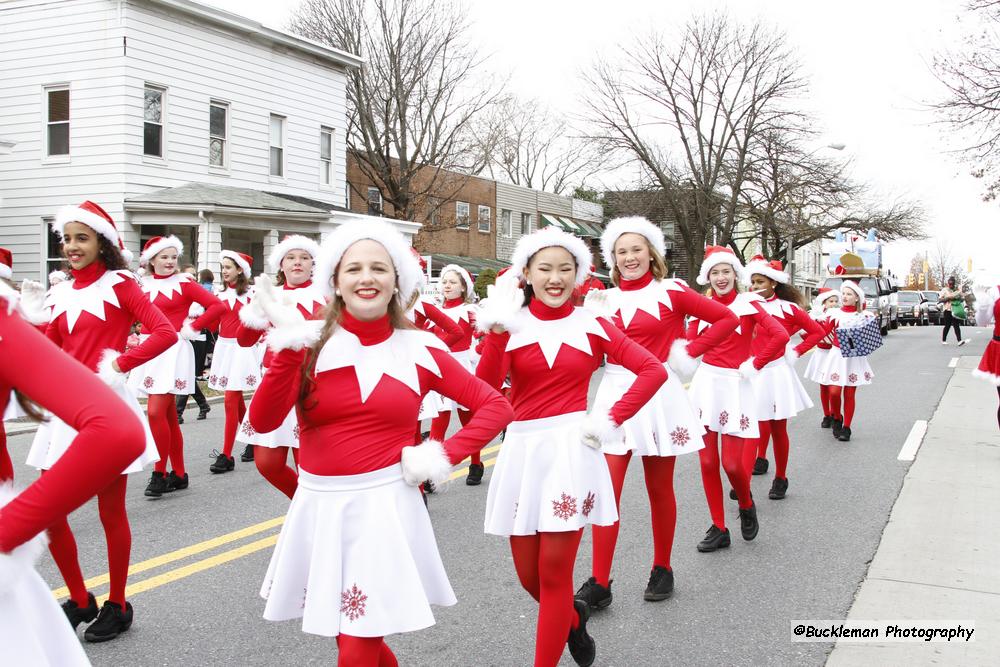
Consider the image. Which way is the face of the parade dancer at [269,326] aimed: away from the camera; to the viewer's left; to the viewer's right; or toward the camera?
toward the camera

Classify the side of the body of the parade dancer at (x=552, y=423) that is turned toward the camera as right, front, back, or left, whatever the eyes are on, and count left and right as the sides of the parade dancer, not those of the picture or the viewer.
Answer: front

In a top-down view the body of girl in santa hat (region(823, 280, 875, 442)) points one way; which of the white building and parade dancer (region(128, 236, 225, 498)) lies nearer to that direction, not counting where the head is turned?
the parade dancer

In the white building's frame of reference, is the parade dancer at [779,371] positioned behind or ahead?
ahead

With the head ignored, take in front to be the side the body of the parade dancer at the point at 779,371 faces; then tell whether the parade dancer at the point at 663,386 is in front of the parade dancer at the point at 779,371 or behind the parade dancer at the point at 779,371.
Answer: in front

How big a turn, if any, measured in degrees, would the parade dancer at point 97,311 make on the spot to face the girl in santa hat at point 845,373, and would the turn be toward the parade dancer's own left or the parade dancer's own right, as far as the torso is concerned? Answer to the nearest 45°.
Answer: approximately 135° to the parade dancer's own left

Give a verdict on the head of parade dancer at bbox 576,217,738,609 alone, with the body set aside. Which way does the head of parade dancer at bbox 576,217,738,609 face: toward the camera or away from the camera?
toward the camera

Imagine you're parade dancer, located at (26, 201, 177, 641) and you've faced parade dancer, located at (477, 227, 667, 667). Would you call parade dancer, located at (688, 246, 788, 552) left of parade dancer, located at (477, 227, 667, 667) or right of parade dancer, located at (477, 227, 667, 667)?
left

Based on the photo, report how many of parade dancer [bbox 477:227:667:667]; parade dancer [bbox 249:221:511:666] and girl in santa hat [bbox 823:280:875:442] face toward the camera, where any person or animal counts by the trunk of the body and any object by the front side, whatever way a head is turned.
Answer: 3

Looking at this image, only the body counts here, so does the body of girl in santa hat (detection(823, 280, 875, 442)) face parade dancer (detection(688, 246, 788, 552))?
yes

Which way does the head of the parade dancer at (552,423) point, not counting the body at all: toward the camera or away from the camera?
toward the camera

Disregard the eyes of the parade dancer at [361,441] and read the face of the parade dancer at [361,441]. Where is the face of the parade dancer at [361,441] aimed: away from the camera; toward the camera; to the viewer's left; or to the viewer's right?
toward the camera

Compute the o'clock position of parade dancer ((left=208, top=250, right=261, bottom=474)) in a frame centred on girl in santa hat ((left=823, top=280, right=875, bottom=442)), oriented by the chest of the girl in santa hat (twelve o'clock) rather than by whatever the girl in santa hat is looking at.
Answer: The parade dancer is roughly at 2 o'clock from the girl in santa hat.

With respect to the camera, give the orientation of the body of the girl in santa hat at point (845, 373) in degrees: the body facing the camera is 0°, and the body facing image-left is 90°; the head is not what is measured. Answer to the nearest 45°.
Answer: approximately 0°

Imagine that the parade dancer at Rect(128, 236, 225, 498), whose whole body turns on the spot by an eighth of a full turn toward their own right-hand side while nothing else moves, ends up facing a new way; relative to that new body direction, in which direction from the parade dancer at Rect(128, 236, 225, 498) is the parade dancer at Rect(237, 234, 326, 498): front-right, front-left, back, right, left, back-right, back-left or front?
left

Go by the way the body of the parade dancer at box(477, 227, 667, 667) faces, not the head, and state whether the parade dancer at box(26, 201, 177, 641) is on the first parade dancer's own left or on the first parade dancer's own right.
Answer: on the first parade dancer's own right

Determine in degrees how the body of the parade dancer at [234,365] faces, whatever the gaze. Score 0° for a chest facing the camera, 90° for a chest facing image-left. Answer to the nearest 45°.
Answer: approximately 45°

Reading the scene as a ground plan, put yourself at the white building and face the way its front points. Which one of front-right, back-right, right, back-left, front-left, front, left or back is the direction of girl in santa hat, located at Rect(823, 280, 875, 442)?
front

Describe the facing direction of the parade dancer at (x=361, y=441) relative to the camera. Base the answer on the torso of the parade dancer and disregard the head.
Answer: toward the camera

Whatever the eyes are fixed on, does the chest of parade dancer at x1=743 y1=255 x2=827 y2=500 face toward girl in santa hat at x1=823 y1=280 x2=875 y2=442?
no

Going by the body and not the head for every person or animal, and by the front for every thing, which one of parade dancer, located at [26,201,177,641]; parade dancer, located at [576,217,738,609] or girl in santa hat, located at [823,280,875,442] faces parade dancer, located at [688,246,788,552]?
the girl in santa hat

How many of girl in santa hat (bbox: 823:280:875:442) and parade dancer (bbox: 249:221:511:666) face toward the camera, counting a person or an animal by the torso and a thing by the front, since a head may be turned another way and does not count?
2

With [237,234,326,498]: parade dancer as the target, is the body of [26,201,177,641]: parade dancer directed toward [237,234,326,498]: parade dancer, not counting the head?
no
